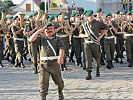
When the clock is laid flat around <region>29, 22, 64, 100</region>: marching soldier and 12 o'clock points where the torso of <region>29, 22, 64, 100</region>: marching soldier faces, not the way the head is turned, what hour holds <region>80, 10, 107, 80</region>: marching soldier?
<region>80, 10, 107, 80</region>: marching soldier is roughly at 7 o'clock from <region>29, 22, 64, 100</region>: marching soldier.

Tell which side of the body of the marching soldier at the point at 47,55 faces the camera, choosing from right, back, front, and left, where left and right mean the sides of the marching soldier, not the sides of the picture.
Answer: front

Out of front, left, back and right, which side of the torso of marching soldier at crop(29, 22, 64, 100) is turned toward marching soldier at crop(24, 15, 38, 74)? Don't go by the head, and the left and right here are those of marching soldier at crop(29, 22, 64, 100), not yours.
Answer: back

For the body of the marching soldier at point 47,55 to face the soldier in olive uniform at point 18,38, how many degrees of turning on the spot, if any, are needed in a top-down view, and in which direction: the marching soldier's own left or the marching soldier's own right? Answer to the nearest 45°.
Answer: approximately 180°

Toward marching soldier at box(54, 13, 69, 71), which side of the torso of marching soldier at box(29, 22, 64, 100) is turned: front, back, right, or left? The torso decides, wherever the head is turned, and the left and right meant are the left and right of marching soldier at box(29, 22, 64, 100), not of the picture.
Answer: back

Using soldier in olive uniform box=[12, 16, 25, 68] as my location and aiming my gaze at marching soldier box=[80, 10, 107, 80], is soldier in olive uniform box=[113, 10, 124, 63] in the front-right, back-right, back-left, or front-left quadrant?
front-left

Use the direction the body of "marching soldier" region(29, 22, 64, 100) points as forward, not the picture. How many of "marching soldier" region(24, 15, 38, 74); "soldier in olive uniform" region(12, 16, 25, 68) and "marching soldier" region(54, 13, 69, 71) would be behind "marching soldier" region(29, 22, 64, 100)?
3

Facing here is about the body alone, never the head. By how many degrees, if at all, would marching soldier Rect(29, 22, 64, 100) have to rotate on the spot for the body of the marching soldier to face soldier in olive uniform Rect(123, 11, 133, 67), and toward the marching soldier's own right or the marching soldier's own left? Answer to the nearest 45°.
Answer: approximately 135° to the marching soldier's own left
